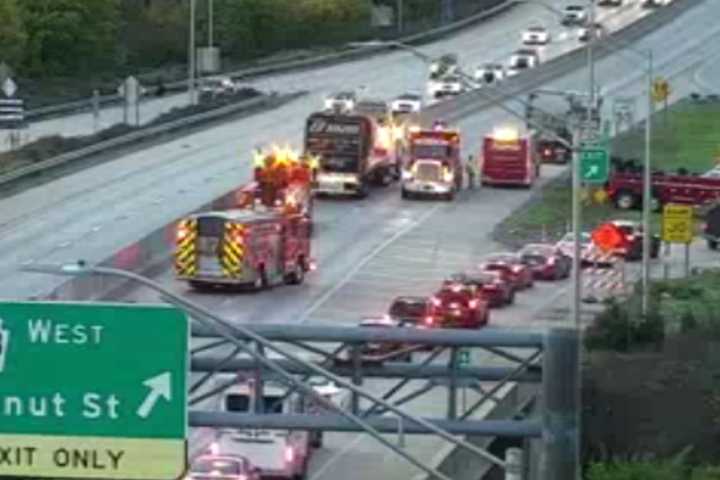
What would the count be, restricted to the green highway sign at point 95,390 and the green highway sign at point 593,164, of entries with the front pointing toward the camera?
2

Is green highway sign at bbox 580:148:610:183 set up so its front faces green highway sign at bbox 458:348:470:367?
yes

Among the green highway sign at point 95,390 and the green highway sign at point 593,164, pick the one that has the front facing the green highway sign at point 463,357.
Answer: the green highway sign at point 593,164

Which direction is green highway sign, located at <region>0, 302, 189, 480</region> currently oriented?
toward the camera

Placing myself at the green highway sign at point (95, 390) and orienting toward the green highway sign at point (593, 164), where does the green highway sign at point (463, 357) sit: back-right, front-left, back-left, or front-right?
front-right

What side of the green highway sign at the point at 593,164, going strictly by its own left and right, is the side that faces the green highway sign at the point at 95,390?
front

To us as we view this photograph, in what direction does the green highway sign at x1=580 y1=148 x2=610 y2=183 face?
facing the viewer
